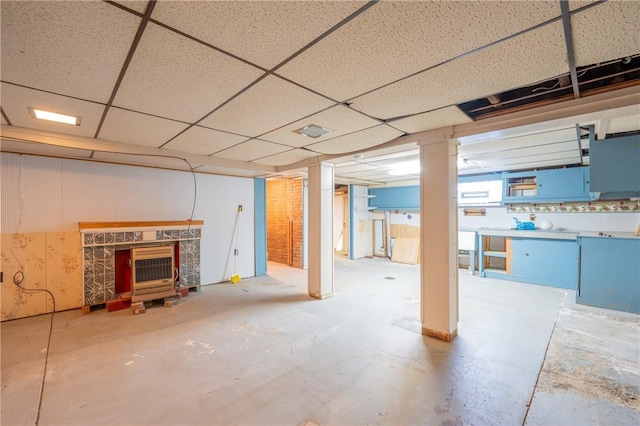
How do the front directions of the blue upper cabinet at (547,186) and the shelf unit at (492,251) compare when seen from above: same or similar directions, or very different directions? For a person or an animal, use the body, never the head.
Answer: same or similar directions

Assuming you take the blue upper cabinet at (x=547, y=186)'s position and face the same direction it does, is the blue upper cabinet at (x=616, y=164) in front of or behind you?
in front

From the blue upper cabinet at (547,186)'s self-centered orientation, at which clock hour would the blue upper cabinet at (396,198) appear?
the blue upper cabinet at (396,198) is roughly at 3 o'clock from the blue upper cabinet at (547,186).

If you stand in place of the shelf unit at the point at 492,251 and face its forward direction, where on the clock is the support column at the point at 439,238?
The support column is roughly at 12 o'clock from the shelf unit.

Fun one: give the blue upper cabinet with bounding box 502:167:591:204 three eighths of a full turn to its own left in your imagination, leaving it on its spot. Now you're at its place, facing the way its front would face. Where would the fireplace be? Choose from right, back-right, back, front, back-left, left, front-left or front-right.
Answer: back

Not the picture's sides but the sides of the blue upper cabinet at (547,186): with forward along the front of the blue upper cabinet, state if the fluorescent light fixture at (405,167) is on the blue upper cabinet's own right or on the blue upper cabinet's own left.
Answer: on the blue upper cabinet's own right

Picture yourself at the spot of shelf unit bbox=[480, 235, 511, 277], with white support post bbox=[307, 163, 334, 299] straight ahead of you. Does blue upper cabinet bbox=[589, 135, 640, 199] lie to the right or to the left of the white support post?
left

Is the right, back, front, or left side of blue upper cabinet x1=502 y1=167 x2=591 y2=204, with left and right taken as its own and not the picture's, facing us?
front

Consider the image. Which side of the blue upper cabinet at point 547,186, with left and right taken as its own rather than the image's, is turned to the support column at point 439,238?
front

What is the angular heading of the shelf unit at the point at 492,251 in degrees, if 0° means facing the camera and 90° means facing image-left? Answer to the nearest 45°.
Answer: approximately 0°

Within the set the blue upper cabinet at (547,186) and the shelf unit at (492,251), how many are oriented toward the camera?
2

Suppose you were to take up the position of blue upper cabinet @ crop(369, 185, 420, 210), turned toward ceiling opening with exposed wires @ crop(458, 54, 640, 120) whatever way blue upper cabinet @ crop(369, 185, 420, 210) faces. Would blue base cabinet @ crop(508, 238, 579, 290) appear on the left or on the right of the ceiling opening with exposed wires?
left

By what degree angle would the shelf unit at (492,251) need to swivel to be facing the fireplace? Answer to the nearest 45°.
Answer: approximately 45° to its right
